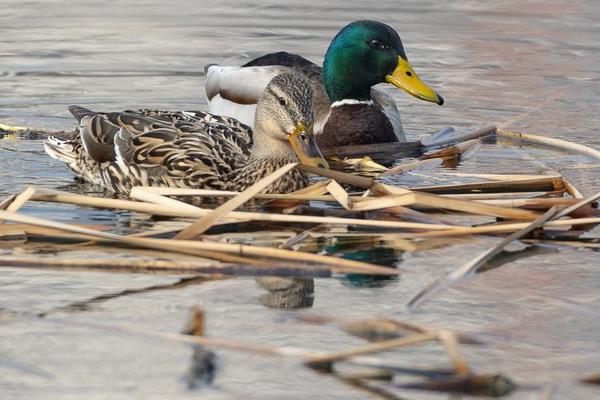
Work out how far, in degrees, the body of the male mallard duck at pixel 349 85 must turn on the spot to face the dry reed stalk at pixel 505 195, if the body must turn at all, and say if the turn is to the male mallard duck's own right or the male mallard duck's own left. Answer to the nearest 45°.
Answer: approximately 45° to the male mallard duck's own right

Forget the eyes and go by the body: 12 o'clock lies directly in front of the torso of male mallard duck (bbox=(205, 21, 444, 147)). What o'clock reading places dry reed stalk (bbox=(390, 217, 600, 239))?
The dry reed stalk is roughly at 1 o'clock from the male mallard duck.

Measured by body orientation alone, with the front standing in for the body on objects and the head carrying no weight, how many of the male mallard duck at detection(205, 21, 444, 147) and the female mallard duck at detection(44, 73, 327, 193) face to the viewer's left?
0

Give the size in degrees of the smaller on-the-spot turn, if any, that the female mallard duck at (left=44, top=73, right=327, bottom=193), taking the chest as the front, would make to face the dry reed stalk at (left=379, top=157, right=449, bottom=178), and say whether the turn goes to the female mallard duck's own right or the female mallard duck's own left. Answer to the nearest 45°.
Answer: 0° — it already faces it

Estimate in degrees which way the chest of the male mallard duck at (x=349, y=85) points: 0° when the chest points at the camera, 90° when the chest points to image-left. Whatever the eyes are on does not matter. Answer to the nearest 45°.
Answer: approximately 315°

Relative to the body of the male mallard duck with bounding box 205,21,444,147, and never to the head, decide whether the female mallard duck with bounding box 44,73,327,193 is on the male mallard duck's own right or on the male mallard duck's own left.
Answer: on the male mallard duck's own right

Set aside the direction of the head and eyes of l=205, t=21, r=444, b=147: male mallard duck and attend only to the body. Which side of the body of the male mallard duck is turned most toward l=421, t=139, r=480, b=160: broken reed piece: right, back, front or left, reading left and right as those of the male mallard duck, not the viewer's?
front

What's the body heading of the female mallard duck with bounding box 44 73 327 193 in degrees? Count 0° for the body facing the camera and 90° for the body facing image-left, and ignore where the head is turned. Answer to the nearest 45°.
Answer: approximately 270°

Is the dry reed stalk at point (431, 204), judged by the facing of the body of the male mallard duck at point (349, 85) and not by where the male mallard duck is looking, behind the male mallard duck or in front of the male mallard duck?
in front

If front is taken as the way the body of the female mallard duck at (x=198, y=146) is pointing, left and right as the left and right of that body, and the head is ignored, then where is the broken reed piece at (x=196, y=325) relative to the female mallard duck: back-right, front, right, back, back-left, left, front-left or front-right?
right

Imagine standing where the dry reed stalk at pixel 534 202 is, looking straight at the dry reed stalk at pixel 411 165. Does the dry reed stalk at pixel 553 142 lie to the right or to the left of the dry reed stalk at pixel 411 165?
right

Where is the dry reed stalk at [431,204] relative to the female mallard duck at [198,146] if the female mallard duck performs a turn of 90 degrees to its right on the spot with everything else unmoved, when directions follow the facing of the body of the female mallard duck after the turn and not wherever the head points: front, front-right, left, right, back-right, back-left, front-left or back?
front-left

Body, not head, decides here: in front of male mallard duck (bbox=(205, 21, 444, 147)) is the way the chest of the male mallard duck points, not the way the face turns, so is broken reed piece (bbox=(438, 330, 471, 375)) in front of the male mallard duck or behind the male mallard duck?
in front

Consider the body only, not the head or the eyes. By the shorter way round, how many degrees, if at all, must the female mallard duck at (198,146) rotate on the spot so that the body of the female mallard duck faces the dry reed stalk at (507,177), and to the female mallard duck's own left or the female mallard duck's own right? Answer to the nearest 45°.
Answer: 0° — it already faces it
